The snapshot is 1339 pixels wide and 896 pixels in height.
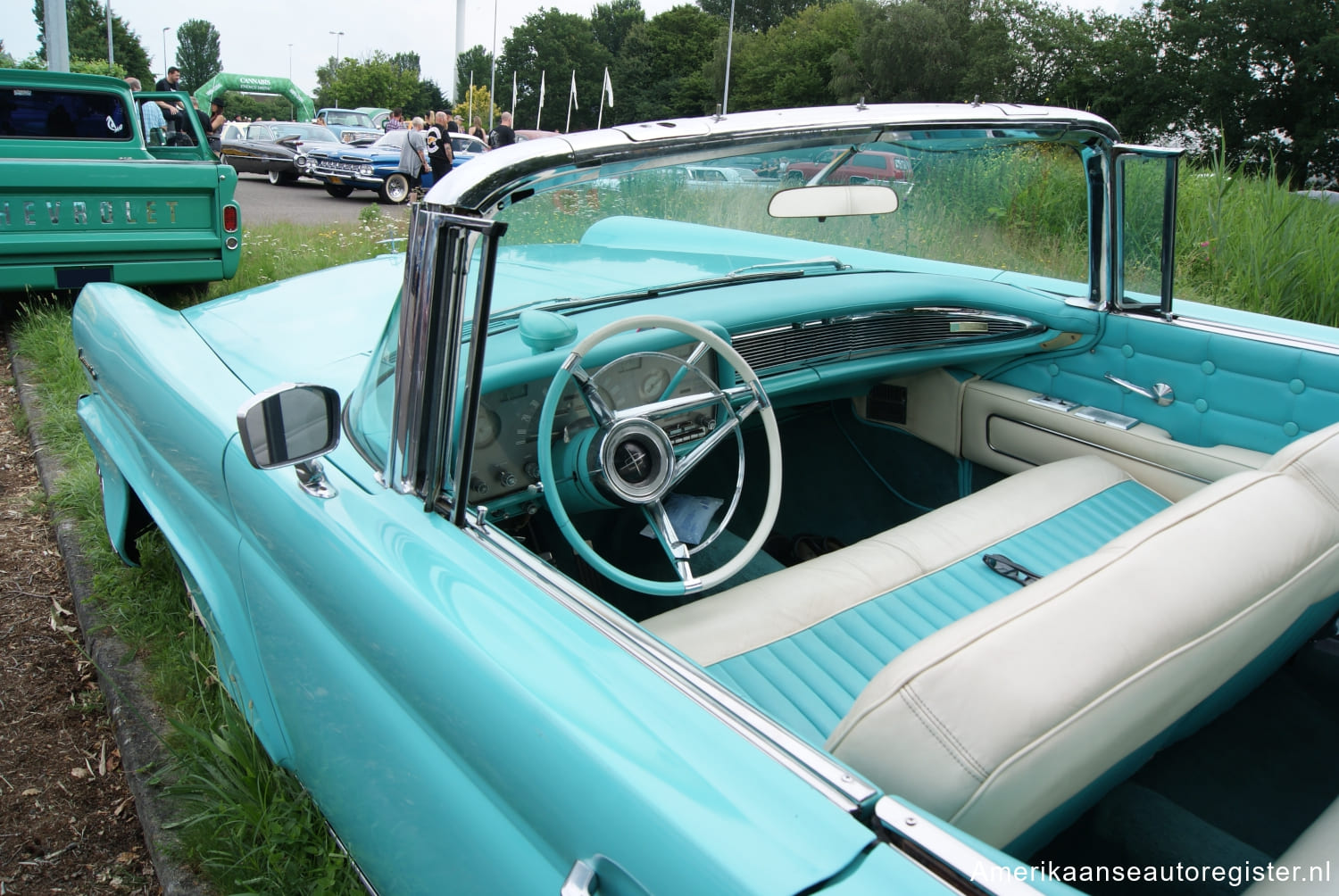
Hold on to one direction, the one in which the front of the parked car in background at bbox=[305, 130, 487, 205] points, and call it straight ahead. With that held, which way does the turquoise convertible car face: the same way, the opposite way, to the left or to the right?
to the right

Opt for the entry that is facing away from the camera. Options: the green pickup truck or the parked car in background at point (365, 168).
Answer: the green pickup truck

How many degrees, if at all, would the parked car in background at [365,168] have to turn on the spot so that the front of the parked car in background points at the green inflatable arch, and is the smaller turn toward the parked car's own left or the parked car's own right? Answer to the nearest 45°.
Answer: approximately 135° to the parked car's own right

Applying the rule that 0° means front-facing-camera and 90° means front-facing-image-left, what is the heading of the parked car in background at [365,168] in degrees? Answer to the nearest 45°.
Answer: approximately 45°

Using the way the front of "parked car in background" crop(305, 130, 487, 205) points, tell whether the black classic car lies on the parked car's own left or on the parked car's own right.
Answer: on the parked car's own right

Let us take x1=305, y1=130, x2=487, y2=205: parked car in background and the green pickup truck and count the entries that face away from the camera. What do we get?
1

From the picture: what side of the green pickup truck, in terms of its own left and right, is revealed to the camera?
back
